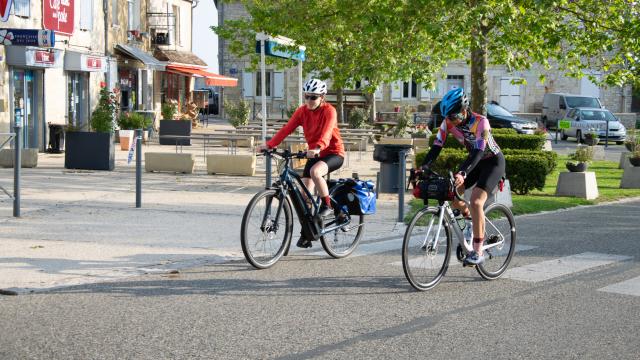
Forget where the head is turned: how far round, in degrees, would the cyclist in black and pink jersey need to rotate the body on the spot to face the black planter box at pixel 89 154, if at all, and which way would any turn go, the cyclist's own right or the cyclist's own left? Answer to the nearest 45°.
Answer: approximately 90° to the cyclist's own right

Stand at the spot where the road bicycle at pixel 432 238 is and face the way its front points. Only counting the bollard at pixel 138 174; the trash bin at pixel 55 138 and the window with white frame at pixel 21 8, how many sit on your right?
3

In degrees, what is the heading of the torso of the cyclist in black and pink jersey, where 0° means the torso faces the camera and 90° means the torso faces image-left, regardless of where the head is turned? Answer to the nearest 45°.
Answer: approximately 45°

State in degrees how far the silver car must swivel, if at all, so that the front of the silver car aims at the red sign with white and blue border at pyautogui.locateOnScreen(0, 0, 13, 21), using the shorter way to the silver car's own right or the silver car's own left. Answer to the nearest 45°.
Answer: approximately 45° to the silver car's own right

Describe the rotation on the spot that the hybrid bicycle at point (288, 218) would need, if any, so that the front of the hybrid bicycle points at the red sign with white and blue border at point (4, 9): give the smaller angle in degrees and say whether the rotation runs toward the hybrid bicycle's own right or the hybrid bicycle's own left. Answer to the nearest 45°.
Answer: approximately 90° to the hybrid bicycle's own right

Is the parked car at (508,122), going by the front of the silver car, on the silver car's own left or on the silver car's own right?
on the silver car's own right
